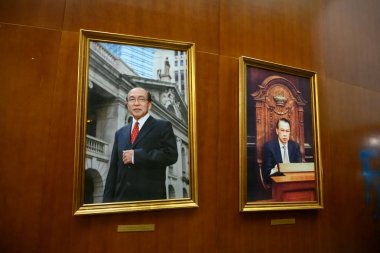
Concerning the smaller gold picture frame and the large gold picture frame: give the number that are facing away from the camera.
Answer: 0

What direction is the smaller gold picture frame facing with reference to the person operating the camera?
facing the viewer and to the right of the viewer

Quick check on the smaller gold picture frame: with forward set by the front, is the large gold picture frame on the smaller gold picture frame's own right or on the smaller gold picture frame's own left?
on the smaller gold picture frame's own right

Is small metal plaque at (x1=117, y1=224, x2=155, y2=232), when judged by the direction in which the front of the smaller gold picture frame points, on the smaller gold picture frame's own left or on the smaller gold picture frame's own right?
on the smaller gold picture frame's own right

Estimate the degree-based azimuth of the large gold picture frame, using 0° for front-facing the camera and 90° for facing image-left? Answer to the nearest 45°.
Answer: approximately 315°

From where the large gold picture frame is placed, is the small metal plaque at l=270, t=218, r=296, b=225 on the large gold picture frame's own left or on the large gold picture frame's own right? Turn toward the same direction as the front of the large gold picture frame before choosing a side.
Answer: on the large gold picture frame's own left

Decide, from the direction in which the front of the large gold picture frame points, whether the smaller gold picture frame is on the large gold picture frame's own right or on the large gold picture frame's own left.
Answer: on the large gold picture frame's own left
